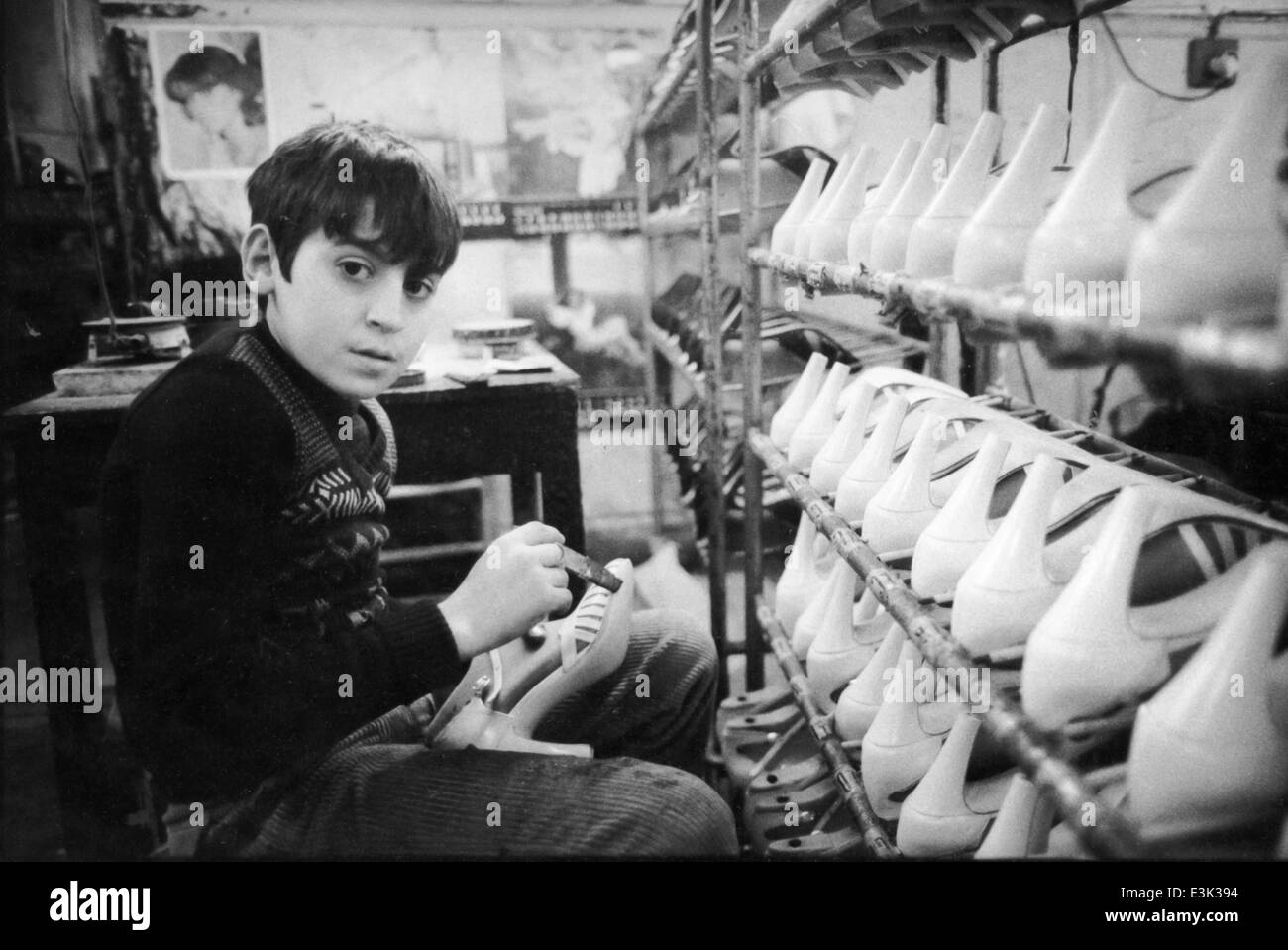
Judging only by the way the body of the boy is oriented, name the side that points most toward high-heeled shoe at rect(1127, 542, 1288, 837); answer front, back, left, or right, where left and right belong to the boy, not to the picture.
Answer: front

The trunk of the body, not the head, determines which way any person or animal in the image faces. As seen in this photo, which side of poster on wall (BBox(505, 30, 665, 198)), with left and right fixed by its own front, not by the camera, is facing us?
front

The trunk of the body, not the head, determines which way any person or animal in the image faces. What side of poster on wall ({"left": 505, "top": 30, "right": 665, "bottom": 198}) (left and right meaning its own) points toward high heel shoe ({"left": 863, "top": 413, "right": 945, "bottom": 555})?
front

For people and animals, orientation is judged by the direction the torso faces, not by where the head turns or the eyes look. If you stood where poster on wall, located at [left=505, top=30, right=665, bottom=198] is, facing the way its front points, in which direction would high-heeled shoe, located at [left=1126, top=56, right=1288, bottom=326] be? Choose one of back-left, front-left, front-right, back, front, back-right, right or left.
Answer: front

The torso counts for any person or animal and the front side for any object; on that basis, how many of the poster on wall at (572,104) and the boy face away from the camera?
0

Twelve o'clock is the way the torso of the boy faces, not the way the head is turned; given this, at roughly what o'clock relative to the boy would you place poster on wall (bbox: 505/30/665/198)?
The poster on wall is roughly at 8 o'clock from the boy.

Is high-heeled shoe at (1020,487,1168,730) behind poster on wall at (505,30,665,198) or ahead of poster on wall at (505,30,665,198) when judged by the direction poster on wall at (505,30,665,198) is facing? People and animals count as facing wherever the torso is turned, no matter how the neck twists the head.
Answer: ahead

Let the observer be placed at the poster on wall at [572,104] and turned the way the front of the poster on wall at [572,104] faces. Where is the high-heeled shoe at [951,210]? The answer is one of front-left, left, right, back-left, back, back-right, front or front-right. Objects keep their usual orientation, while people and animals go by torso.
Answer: front

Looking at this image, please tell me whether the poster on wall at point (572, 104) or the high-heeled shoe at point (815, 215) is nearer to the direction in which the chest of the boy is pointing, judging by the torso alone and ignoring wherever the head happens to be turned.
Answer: the high-heeled shoe

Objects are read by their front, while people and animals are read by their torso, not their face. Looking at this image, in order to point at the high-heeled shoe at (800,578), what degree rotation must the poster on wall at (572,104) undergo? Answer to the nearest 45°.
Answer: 0° — it already faces it

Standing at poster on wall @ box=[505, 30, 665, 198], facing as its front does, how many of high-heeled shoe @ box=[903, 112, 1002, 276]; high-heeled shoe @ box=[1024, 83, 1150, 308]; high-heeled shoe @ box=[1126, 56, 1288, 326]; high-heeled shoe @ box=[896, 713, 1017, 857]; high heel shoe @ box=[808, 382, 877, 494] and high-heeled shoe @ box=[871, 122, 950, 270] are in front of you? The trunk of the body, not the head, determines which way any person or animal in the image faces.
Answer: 6
